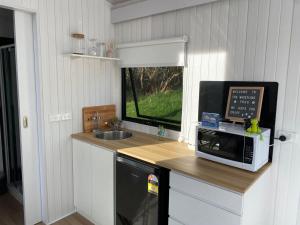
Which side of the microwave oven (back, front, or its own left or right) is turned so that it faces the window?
right

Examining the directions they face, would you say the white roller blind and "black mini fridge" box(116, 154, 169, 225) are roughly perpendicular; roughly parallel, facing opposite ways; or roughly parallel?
roughly parallel

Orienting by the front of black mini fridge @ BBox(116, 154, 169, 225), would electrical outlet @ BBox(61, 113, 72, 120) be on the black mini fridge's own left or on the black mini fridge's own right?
on the black mini fridge's own right

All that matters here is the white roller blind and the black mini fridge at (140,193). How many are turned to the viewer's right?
0

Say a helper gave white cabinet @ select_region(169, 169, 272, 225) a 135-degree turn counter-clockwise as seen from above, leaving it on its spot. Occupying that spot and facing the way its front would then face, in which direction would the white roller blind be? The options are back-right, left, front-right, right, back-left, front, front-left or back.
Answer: back-left

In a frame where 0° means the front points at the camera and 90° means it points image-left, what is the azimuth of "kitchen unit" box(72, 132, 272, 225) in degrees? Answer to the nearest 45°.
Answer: approximately 45°

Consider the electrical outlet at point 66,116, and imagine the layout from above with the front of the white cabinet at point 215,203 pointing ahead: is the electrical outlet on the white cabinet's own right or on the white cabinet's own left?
on the white cabinet's own right

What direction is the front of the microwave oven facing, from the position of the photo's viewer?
facing the viewer and to the left of the viewer

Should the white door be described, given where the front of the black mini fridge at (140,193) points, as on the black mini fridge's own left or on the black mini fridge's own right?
on the black mini fridge's own right

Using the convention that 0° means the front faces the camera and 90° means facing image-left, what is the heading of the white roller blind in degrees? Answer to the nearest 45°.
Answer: approximately 45°

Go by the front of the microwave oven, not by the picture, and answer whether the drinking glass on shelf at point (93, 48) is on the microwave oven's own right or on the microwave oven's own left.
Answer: on the microwave oven's own right

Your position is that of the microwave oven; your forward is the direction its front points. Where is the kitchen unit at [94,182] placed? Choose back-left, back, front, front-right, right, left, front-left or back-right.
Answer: front-right

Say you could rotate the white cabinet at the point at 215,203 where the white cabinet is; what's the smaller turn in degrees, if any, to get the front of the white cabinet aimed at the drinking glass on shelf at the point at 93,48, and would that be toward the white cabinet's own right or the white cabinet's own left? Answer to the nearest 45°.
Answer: approximately 90° to the white cabinet's own right
